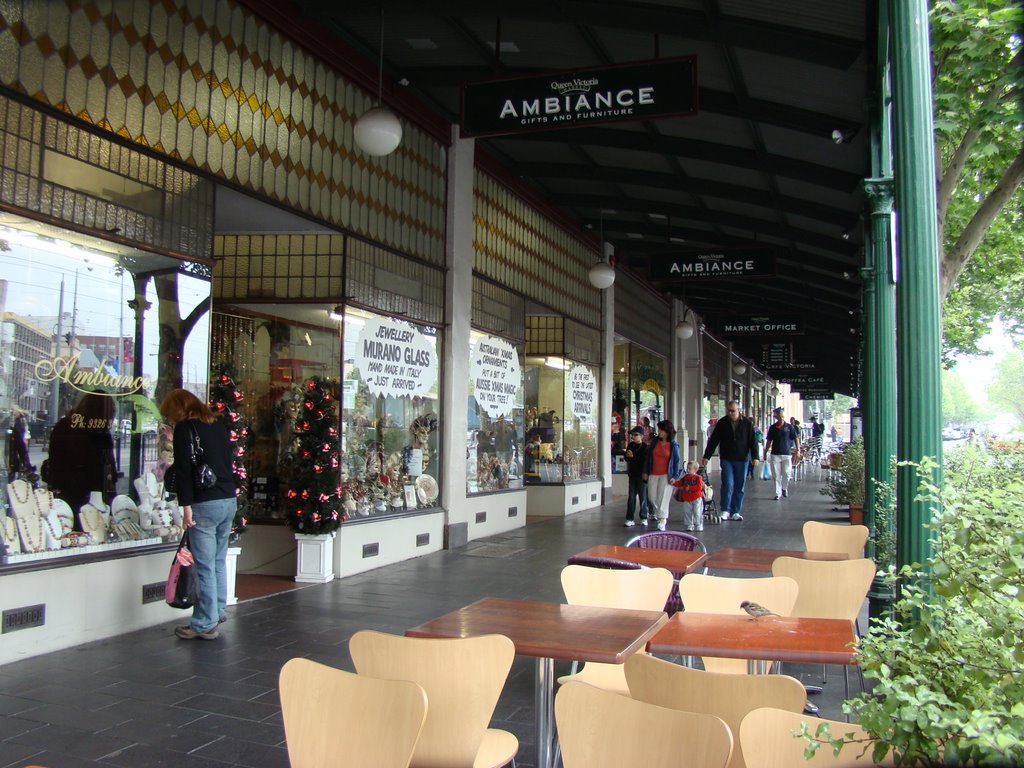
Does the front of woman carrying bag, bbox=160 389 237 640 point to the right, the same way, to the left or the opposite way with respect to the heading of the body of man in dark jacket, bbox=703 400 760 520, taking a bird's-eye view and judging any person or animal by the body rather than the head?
to the right

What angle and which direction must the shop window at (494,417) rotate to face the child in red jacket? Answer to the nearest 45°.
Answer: approximately 45° to its left

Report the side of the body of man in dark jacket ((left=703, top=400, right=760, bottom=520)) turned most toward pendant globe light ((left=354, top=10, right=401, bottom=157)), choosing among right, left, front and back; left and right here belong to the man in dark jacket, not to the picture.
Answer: front

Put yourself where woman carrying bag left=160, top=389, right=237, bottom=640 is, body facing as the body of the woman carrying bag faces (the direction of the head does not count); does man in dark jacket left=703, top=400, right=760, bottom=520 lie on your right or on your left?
on your right

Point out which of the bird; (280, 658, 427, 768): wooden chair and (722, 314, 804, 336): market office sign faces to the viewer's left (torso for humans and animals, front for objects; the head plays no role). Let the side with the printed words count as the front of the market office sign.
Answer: the bird

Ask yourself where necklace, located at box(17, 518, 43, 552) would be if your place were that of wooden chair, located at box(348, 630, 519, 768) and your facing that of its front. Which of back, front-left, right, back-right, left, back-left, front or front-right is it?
left

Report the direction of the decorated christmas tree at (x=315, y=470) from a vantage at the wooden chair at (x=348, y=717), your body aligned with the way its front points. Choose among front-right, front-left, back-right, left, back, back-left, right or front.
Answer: front-left

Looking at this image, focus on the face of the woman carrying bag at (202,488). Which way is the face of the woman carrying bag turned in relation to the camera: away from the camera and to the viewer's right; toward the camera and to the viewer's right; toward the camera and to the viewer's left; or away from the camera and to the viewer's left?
away from the camera and to the viewer's left

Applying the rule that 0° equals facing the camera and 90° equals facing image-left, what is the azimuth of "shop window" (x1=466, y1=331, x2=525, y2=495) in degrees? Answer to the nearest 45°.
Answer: approximately 315°

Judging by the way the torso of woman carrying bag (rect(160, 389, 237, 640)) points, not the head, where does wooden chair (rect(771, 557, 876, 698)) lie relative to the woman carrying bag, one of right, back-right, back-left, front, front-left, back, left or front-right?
back

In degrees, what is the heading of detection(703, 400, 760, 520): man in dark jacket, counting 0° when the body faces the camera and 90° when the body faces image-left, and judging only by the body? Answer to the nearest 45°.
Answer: approximately 0°

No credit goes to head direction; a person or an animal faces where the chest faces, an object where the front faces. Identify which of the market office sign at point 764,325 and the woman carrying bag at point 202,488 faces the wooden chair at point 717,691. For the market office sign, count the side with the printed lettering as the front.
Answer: the market office sign

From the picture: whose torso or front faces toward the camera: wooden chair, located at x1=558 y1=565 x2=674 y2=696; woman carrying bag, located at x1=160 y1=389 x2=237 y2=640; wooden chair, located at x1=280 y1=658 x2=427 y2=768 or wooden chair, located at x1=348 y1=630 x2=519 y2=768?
wooden chair, located at x1=558 y1=565 x2=674 y2=696
